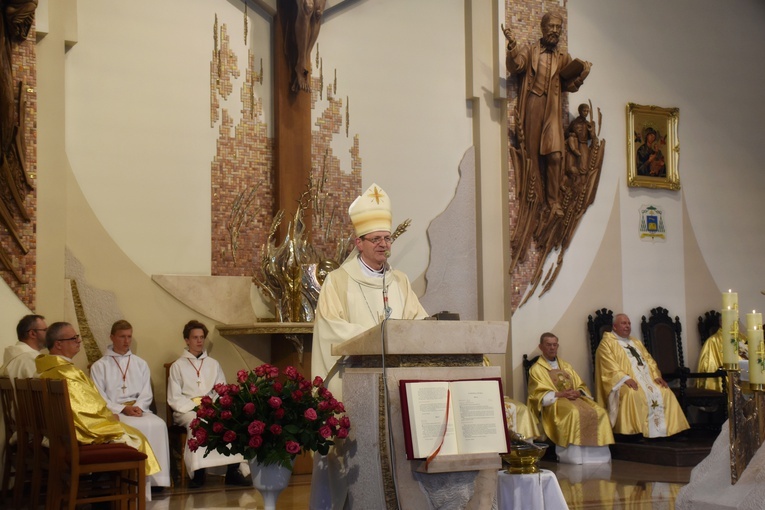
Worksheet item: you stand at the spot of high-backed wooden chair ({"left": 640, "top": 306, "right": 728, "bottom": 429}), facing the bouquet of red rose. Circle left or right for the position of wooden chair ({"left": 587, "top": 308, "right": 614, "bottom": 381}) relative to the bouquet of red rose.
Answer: right

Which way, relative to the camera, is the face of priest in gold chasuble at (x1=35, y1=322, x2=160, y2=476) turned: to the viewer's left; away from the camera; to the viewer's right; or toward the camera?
to the viewer's right

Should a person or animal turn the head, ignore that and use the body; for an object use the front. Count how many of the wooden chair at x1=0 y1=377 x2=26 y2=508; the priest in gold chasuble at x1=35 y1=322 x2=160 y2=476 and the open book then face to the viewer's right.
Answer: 2

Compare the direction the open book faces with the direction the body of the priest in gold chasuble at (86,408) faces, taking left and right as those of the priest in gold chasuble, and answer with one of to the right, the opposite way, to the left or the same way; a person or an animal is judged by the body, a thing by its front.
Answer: to the right

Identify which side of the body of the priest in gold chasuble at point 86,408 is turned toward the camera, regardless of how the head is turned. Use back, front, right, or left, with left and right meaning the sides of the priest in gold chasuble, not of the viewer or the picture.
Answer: right

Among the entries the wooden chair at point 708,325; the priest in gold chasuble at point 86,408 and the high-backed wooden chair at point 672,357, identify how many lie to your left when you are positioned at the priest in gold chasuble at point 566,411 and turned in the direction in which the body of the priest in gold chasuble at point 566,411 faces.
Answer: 2

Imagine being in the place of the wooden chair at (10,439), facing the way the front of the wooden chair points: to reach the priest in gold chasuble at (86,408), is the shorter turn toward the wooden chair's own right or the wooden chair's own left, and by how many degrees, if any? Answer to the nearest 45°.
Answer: approximately 45° to the wooden chair's own right

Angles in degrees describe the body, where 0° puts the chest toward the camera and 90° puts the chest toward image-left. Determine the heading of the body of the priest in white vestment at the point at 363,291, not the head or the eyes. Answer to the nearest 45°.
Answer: approximately 315°

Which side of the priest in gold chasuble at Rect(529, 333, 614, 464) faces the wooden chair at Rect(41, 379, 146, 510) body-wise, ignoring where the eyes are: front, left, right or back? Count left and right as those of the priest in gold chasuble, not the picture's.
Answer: right

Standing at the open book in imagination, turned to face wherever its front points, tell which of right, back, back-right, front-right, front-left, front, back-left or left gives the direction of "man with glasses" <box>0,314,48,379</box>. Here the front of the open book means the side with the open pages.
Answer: back-right
